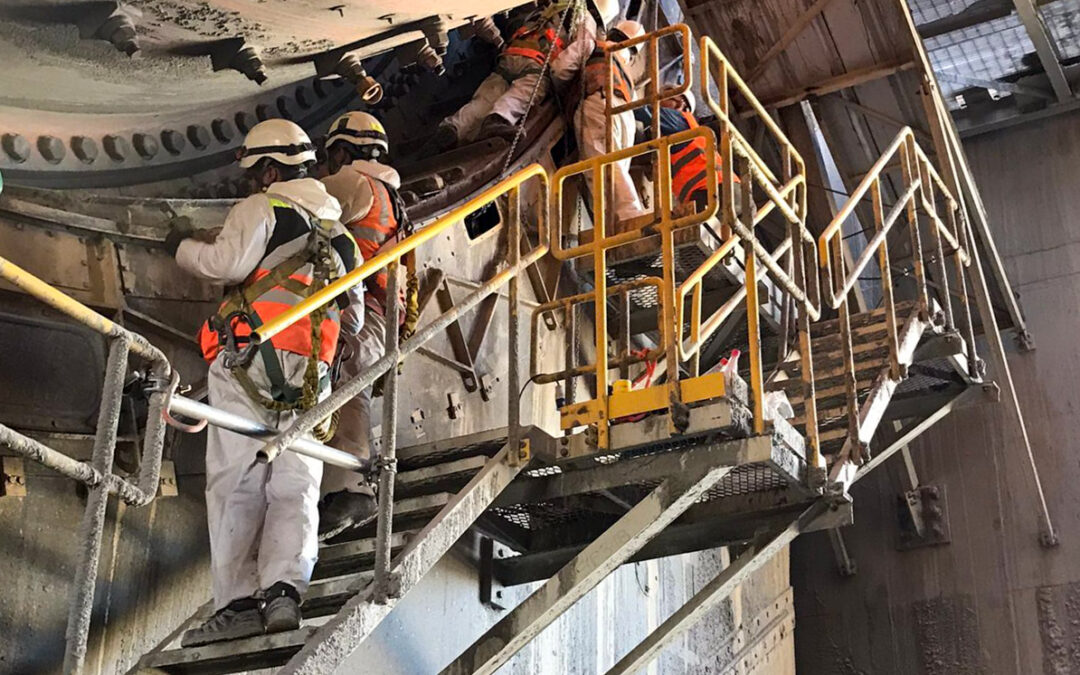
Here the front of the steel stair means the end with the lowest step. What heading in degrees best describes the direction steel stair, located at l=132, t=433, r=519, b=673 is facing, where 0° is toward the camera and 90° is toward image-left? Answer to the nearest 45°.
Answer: approximately 45°

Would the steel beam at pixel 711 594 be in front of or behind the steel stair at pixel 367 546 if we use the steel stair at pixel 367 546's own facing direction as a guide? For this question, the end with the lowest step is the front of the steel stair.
behind

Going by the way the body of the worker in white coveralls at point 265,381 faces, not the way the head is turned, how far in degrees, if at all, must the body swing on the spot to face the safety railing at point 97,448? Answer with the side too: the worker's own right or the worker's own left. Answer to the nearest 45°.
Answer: approximately 135° to the worker's own left

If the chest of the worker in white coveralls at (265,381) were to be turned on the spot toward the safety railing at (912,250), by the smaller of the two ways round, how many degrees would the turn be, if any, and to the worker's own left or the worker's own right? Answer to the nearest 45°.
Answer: approximately 90° to the worker's own right

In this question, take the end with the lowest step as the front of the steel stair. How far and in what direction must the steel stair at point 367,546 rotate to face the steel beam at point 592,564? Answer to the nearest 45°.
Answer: approximately 135° to its left

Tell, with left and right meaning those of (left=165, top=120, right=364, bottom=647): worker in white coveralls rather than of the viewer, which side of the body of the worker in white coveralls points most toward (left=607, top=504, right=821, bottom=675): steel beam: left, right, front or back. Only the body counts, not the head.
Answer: right

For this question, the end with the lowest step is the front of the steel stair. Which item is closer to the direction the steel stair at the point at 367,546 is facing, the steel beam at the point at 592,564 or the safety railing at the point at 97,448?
the safety railing
